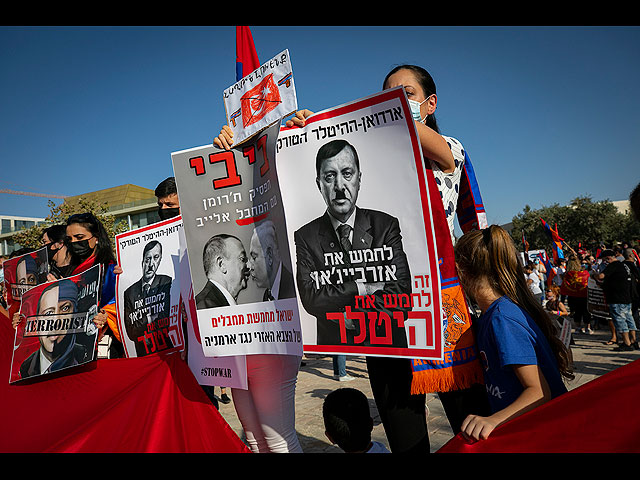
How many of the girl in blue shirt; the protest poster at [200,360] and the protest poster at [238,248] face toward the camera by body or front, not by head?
2

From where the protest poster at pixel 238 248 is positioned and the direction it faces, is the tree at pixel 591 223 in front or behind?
behind

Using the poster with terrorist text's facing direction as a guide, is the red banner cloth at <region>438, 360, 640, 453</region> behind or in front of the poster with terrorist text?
in front

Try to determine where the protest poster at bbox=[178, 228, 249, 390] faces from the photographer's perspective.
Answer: facing the viewer

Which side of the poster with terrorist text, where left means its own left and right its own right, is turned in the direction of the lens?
front

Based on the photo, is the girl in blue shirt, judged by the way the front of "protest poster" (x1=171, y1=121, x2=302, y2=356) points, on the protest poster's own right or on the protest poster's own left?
on the protest poster's own left

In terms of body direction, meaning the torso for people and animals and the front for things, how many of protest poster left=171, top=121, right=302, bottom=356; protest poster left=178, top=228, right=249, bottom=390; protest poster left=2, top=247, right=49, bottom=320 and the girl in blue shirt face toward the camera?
3

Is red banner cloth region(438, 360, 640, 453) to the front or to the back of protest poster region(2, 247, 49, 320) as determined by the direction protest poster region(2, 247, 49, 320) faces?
to the front
